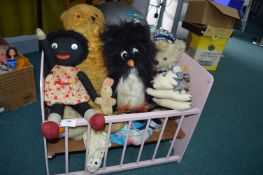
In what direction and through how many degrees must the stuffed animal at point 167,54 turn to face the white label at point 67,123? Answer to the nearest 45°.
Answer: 0° — it already faces it

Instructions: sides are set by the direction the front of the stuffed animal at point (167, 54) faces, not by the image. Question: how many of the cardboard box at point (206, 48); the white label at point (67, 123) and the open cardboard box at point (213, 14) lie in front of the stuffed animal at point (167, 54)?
1

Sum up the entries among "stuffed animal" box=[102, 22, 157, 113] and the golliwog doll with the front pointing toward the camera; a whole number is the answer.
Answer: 2

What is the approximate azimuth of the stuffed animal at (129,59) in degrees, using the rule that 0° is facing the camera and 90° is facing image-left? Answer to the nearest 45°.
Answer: approximately 0°

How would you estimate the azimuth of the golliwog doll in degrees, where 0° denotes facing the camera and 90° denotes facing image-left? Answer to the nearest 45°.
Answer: approximately 0°

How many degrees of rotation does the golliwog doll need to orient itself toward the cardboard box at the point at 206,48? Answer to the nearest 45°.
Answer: approximately 135° to its left

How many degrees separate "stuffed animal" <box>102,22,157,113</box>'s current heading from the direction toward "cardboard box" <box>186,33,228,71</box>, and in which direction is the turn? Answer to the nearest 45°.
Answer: approximately 135° to its left

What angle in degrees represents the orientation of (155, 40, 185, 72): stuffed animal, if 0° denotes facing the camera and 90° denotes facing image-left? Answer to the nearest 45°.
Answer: approximately 45°
